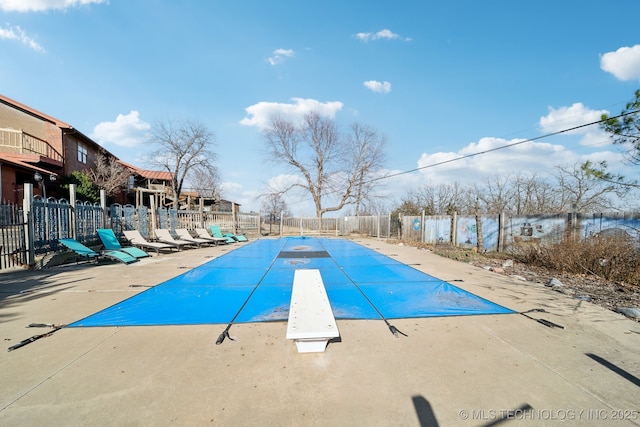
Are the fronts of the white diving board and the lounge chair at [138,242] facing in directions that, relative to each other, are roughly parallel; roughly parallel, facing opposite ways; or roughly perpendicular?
roughly perpendicular

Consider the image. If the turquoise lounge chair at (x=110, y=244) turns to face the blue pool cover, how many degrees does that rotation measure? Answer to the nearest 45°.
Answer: approximately 45° to its right

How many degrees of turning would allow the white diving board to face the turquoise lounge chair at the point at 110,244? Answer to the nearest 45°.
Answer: approximately 45° to its left

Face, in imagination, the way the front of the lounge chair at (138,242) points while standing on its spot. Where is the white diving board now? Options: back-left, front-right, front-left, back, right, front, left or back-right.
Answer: front-right

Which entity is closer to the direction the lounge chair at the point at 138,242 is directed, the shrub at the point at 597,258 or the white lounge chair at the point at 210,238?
the shrub

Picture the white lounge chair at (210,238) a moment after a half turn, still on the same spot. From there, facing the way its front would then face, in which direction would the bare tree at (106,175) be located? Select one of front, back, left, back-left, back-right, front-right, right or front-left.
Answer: front

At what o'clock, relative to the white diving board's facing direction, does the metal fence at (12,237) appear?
The metal fence is roughly at 10 o'clock from the white diving board.

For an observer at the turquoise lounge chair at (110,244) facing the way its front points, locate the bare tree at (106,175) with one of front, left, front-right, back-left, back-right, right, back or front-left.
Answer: back-left

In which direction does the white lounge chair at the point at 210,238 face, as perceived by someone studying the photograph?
facing the viewer and to the right of the viewer

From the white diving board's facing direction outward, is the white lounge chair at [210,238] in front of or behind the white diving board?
in front

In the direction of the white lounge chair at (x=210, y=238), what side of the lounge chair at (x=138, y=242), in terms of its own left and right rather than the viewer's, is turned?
left

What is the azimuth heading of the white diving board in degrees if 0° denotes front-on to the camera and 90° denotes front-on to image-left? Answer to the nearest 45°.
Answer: approximately 180°
